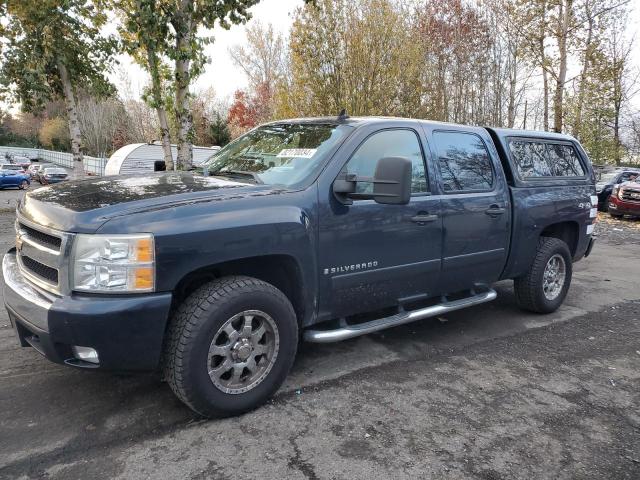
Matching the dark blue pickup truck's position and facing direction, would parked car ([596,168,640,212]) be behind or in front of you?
behind

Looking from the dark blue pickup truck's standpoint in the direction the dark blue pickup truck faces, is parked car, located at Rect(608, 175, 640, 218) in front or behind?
behind

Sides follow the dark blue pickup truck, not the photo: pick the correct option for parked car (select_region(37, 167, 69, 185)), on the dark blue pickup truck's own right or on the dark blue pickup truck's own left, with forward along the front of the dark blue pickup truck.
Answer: on the dark blue pickup truck's own right

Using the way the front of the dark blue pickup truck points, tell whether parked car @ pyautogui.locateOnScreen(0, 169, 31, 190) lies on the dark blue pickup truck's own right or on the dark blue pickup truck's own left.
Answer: on the dark blue pickup truck's own right

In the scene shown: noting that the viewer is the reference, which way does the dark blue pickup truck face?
facing the viewer and to the left of the viewer
